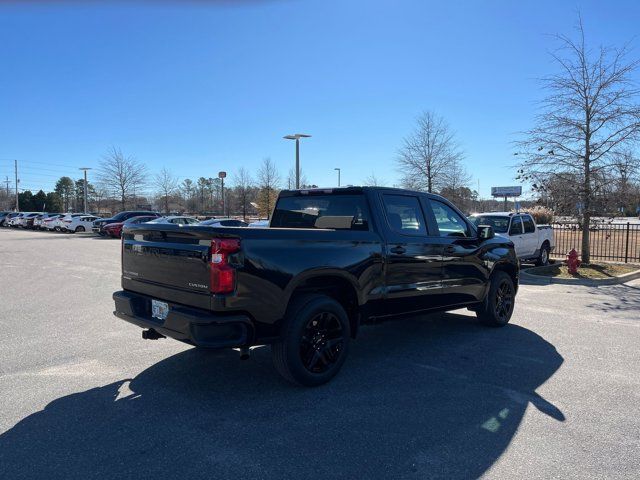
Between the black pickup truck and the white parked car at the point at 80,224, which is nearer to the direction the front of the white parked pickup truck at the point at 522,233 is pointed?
the black pickup truck

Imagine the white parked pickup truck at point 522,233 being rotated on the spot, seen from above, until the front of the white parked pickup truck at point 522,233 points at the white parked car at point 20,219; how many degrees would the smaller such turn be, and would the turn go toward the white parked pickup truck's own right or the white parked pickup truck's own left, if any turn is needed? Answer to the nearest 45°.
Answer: approximately 45° to the white parked pickup truck's own right

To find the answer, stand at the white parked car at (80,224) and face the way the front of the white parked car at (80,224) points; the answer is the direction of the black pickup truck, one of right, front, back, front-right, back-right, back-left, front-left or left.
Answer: front-left

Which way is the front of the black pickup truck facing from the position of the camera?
facing away from the viewer and to the right of the viewer

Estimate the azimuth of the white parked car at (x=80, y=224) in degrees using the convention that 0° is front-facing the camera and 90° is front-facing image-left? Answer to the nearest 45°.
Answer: approximately 45°

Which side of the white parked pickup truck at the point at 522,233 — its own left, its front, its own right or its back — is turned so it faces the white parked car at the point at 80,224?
right

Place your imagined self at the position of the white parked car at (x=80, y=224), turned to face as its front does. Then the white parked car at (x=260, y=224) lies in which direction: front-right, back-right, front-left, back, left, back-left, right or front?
front-left

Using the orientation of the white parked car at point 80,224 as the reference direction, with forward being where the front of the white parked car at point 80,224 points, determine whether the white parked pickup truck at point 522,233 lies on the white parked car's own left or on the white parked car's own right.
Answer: on the white parked car's own left
